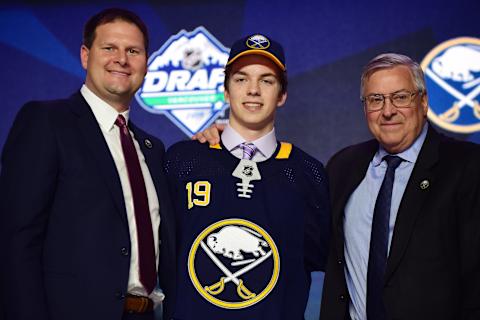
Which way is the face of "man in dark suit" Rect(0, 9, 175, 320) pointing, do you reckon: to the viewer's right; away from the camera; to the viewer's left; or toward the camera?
toward the camera

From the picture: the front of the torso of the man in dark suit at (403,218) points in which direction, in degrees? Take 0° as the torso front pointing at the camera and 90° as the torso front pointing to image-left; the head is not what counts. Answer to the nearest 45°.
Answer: approximately 45°

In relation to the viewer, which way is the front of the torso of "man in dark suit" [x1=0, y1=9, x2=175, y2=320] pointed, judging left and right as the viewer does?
facing the viewer and to the right of the viewer

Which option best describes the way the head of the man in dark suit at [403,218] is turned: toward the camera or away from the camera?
toward the camera

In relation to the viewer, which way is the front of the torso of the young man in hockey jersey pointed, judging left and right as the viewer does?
facing the viewer

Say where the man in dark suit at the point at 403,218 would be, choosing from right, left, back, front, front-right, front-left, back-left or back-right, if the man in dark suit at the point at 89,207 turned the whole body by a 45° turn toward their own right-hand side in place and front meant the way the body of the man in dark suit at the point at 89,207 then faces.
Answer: left

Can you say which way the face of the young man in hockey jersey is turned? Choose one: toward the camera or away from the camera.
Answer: toward the camera

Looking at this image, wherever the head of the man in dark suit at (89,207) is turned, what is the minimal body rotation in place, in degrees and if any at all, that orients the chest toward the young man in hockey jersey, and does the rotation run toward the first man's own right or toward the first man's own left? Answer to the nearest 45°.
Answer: approximately 45° to the first man's own left

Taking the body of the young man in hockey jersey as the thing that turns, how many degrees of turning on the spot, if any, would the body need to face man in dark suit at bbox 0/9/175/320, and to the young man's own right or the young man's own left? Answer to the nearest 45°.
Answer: approximately 45° to the young man's own right

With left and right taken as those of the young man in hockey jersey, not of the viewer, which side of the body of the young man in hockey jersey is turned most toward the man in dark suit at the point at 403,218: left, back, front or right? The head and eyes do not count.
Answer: left

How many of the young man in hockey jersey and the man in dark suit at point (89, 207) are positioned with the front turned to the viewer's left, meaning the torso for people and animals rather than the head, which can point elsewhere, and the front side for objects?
0
